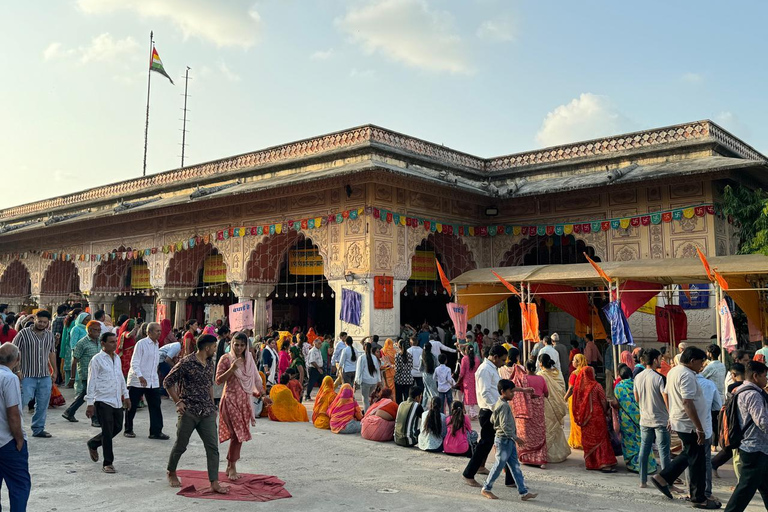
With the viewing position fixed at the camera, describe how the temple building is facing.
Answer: facing the viewer and to the left of the viewer

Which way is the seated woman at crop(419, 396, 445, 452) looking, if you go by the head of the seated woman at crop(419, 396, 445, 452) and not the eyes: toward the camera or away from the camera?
away from the camera

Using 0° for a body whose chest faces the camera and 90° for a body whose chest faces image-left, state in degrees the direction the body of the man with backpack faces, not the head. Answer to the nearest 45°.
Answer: approximately 270°

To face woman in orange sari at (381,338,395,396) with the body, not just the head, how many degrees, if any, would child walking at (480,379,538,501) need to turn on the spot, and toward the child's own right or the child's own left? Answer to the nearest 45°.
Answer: approximately 90° to the child's own left

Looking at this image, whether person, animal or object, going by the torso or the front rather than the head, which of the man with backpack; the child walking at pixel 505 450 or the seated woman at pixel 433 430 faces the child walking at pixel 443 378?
the seated woman

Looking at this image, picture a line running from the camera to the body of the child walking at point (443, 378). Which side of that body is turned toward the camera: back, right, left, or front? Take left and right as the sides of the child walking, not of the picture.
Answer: back

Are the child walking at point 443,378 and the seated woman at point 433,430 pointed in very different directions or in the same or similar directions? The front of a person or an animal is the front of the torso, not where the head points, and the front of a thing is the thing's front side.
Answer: same or similar directions

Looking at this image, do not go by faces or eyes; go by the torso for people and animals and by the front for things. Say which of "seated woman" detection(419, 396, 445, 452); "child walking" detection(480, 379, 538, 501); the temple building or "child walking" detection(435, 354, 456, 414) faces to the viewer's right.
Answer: "child walking" detection(480, 379, 538, 501)

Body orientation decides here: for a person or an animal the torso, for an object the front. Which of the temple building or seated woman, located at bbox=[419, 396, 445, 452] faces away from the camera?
the seated woman

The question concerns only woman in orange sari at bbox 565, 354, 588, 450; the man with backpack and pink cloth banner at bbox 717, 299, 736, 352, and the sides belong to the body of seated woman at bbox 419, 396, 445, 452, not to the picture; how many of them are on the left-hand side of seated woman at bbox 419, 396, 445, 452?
0

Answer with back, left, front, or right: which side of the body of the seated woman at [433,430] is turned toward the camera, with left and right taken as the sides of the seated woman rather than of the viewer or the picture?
back

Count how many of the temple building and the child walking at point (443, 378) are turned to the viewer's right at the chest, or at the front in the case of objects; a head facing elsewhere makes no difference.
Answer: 0

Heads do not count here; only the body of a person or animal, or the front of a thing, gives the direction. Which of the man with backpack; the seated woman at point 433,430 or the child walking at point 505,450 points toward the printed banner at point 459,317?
the seated woman
